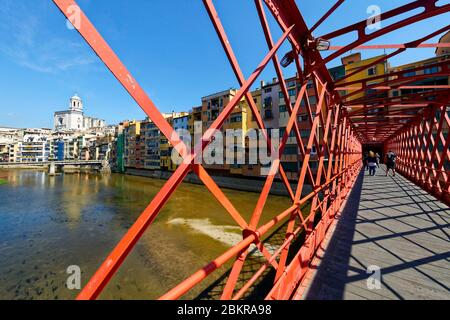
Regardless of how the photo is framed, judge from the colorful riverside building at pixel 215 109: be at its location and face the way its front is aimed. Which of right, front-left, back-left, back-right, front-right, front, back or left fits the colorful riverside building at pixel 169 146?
right
